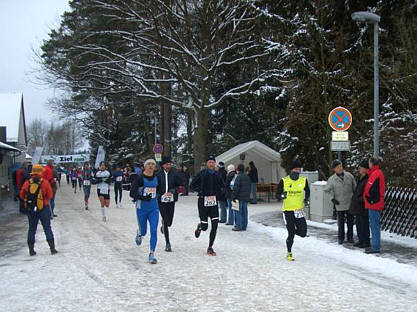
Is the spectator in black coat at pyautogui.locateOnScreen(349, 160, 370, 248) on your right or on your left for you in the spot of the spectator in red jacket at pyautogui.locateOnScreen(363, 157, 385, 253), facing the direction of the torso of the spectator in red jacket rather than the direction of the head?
on your right

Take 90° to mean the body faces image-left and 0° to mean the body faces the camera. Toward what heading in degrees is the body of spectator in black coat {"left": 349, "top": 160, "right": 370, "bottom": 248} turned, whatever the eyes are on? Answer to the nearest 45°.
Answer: approximately 90°

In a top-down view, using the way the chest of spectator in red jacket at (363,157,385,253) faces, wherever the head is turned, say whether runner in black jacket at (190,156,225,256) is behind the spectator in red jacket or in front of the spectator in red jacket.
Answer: in front

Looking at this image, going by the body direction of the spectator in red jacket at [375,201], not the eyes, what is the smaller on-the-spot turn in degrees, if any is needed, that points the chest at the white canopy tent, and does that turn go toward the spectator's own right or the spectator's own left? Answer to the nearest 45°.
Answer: approximately 90° to the spectator's own right

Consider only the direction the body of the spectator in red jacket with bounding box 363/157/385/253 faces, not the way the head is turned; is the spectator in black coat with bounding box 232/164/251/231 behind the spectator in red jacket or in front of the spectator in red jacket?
in front

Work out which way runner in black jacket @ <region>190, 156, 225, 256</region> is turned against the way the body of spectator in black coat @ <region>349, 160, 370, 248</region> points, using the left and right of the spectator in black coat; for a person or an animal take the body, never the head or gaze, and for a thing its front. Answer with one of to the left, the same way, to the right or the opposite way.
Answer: to the left

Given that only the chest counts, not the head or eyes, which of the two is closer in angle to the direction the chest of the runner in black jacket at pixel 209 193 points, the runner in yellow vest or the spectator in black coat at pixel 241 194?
the runner in yellow vest

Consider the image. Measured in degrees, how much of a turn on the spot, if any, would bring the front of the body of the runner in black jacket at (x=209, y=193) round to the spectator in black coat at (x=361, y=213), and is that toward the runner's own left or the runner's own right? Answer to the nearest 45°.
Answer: approximately 90° to the runner's own left

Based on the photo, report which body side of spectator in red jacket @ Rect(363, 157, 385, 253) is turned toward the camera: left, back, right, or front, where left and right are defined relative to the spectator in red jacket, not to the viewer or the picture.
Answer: left

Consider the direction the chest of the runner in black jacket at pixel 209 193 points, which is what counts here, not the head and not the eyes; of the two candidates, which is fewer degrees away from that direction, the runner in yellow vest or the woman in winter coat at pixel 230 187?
the runner in yellow vest

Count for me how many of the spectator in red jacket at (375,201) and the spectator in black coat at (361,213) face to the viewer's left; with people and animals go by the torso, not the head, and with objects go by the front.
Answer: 2

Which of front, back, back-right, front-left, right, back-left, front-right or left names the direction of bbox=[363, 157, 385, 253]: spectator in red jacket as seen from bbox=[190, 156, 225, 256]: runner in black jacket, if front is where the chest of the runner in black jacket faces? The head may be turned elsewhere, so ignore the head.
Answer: left
